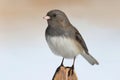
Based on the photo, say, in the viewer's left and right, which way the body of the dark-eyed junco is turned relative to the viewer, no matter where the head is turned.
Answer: facing the viewer and to the left of the viewer
